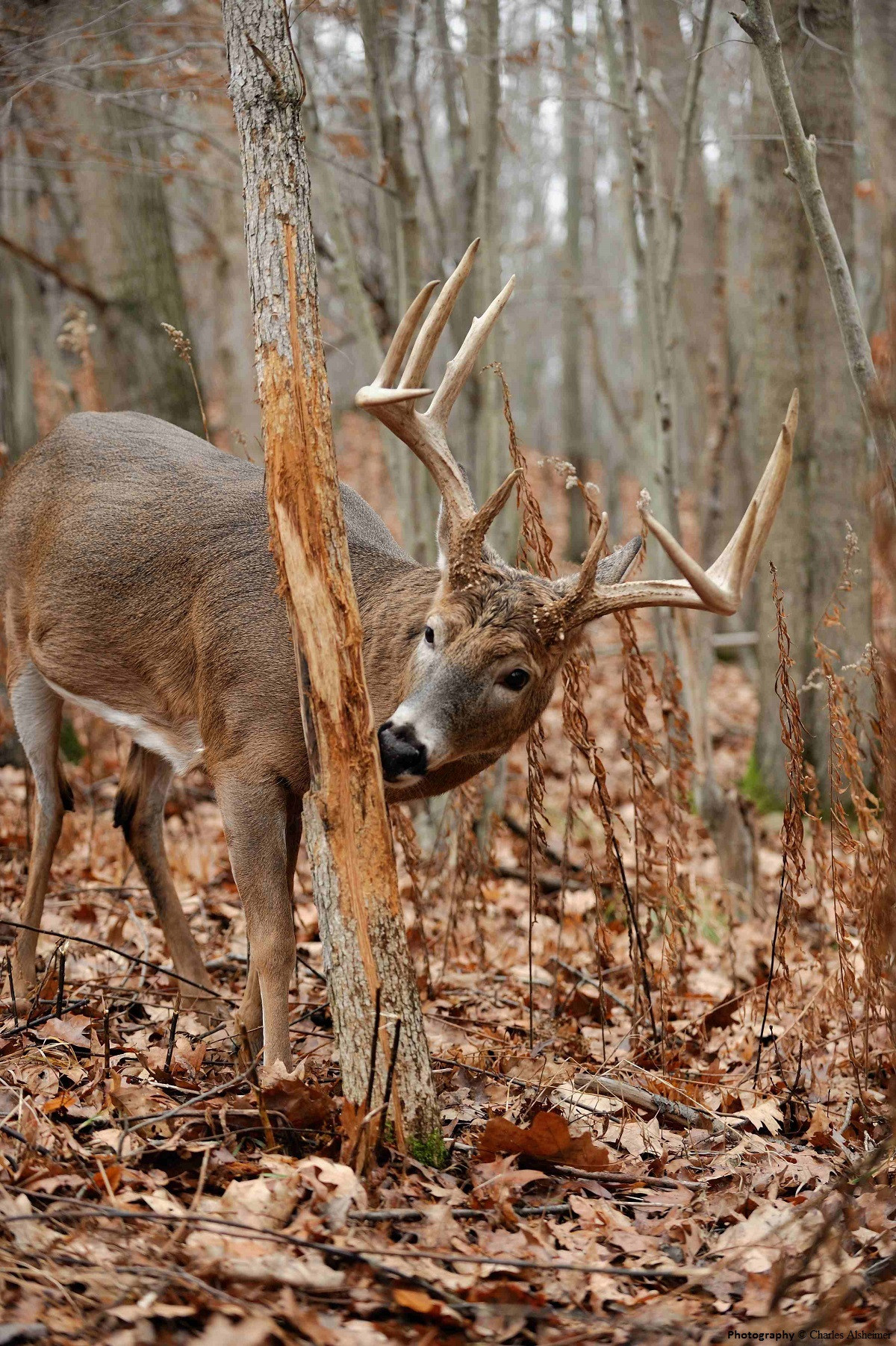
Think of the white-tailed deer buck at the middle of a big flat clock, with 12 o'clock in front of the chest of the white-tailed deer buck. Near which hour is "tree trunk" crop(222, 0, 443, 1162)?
The tree trunk is roughly at 1 o'clock from the white-tailed deer buck.

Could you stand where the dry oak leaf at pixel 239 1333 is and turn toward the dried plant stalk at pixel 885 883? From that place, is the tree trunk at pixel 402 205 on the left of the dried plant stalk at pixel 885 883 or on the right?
left

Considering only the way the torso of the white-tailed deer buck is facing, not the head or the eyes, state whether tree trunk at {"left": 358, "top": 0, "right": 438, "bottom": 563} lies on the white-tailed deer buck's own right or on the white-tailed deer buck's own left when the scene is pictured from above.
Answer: on the white-tailed deer buck's own left

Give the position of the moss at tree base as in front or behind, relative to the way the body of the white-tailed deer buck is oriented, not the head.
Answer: in front

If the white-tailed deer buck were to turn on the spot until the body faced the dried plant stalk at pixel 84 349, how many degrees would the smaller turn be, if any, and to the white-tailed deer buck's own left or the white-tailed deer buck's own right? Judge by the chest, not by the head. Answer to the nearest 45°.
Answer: approximately 135° to the white-tailed deer buck's own left

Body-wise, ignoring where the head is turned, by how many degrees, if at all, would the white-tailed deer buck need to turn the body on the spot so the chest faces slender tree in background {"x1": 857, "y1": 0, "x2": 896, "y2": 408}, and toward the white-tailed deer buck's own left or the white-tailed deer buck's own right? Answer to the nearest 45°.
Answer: approximately 45° to the white-tailed deer buck's own left

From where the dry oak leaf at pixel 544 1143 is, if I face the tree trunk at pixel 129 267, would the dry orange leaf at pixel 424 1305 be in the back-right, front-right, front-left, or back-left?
back-left

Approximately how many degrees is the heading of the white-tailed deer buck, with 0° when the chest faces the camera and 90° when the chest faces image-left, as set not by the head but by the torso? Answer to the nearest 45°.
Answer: approximately 315°

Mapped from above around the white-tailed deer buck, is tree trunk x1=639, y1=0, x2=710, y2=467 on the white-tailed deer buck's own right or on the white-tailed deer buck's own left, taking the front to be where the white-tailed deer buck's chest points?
on the white-tailed deer buck's own left

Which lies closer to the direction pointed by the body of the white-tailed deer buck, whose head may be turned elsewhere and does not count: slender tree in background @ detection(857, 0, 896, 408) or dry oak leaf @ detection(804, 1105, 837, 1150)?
the dry oak leaf
